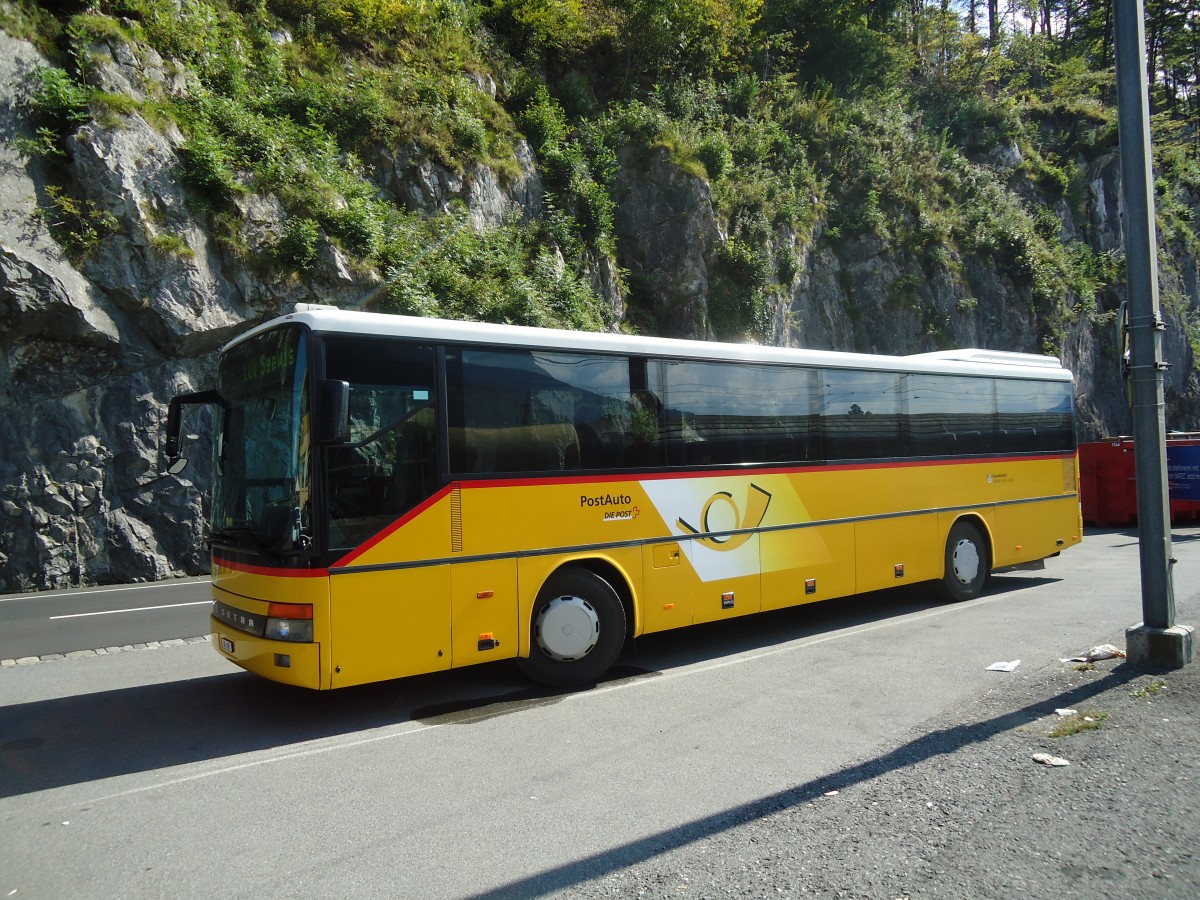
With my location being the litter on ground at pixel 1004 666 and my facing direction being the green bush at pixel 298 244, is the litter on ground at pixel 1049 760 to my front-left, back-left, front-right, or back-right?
back-left

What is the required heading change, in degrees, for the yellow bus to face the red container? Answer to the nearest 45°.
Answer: approximately 180°

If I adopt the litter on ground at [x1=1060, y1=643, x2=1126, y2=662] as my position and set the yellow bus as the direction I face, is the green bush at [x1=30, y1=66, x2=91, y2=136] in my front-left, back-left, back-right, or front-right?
front-right

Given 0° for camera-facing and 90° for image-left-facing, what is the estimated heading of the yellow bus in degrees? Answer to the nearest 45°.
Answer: approximately 45°

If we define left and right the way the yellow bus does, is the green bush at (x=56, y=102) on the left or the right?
on its right

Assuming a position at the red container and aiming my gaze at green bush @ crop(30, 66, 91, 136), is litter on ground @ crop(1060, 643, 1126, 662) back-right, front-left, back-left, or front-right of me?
front-left

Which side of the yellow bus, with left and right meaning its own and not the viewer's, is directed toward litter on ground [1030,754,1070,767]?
left

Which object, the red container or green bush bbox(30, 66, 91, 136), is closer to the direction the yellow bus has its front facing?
the green bush

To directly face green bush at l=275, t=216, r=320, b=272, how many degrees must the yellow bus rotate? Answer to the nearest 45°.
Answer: approximately 90° to its right
